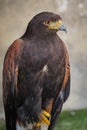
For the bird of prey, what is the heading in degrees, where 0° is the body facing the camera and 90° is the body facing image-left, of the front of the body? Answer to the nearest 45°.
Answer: approximately 315°
